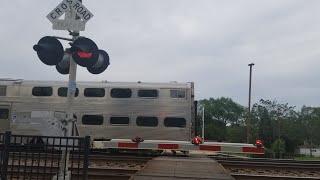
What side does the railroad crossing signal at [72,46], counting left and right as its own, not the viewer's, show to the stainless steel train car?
back

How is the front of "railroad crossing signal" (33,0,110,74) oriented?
toward the camera
